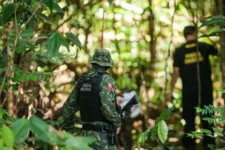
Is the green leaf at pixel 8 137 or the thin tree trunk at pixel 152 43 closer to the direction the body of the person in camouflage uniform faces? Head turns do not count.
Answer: the thin tree trunk

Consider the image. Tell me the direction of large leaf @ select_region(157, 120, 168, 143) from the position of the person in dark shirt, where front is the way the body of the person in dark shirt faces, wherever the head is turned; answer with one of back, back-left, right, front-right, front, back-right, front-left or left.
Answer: back

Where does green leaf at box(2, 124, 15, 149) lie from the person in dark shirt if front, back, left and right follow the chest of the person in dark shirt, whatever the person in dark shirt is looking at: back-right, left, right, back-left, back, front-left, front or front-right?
back

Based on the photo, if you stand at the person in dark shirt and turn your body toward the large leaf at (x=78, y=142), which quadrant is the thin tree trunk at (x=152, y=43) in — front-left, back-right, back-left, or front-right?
back-right

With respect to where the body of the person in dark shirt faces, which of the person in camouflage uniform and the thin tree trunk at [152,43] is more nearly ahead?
the thin tree trunk

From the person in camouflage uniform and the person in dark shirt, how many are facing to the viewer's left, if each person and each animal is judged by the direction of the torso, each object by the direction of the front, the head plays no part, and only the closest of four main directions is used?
0

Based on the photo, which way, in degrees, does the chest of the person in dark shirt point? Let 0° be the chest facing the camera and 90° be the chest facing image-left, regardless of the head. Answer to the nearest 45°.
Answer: approximately 180°

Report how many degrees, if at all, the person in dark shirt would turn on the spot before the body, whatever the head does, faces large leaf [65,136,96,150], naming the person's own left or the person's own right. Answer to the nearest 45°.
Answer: approximately 180°

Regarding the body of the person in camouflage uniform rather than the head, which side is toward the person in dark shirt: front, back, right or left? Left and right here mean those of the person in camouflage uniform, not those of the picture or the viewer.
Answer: front

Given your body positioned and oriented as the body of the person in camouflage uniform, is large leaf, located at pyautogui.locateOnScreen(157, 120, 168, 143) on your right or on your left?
on your right
